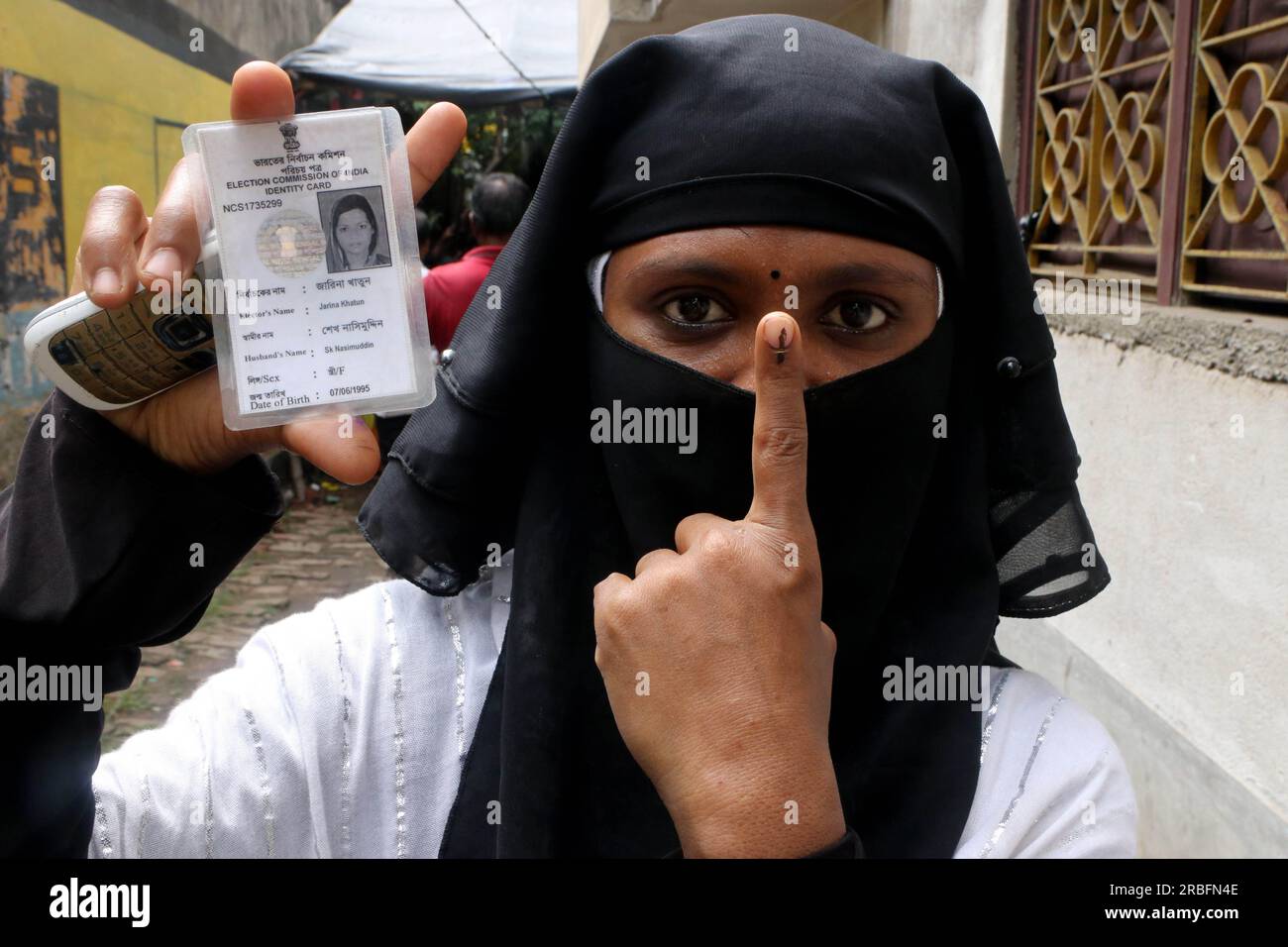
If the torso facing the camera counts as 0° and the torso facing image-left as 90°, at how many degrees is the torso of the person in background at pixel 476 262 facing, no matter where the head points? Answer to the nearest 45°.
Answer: approximately 180°

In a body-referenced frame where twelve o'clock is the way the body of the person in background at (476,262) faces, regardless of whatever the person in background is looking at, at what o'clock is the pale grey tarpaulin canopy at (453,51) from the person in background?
The pale grey tarpaulin canopy is roughly at 12 o'clock from the person in background.

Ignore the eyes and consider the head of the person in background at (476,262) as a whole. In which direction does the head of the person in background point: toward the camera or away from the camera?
away from the camera
